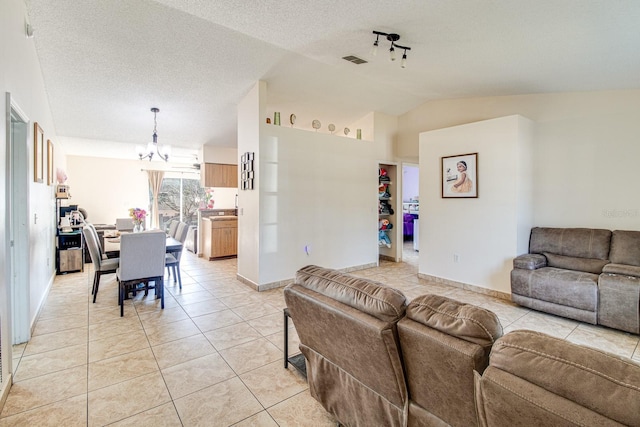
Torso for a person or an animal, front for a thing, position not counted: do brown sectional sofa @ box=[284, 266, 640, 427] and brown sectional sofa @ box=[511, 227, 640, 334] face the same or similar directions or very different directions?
very different directions

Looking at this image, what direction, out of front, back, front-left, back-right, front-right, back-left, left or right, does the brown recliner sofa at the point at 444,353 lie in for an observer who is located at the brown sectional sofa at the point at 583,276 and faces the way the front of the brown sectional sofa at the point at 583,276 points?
front-left

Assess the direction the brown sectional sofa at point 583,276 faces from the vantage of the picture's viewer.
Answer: facing the viewer and to the left of the viewer

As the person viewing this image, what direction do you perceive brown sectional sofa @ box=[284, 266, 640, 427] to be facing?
facing away from the viewer and to the right of the viewer

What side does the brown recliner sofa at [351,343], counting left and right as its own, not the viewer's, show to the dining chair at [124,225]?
left

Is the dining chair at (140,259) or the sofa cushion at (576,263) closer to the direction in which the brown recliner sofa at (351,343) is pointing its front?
the sofa cushion

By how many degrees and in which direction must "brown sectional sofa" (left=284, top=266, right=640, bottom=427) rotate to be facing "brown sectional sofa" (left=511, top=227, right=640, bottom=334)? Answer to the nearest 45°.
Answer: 0° — it already faces it

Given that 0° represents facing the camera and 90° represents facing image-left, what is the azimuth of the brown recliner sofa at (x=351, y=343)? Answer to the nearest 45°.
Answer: approximately 225°

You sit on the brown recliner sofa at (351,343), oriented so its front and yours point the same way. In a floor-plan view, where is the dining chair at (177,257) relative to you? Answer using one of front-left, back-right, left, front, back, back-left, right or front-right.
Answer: left
